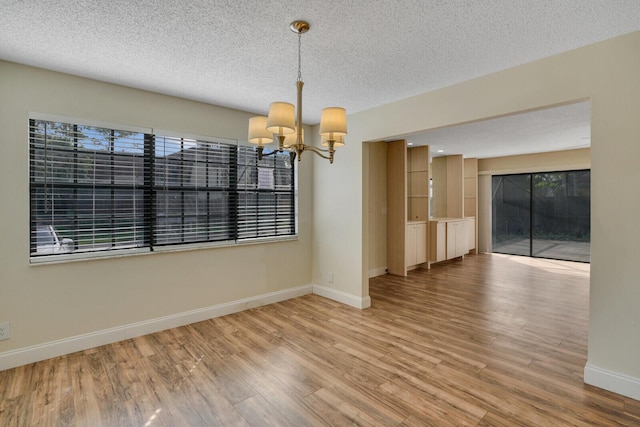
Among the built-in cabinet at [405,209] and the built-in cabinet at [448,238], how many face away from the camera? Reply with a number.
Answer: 0

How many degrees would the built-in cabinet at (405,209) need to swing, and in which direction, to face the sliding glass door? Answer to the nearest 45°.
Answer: approximately 90° to its left

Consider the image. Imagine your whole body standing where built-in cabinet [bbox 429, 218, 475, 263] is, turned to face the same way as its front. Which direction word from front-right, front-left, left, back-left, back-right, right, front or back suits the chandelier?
front-right

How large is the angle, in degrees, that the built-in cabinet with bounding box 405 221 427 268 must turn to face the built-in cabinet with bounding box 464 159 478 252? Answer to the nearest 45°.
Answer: approximately 90° to its left

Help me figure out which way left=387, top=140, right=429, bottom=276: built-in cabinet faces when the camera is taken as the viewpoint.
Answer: facing the viewer and to the right of the viewer

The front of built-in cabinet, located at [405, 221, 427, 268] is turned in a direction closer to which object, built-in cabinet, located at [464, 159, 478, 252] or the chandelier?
the chandelier

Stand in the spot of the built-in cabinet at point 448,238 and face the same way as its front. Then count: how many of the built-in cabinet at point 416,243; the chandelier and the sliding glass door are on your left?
1

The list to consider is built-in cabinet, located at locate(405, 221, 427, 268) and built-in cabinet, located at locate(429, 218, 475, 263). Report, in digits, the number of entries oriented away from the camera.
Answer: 0

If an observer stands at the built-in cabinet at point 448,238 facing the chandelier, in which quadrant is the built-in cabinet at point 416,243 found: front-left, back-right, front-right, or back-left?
front-right

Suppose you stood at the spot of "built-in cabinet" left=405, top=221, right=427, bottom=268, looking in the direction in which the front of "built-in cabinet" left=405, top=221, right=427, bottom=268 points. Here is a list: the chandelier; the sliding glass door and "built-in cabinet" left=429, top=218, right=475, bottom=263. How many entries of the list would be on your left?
2

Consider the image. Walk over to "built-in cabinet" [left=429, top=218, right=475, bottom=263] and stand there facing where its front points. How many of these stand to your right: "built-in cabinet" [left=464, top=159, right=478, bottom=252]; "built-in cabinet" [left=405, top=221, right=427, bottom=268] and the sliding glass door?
1

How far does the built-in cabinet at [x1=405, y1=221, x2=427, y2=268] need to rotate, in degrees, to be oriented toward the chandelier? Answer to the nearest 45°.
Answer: approximately 45° to its right
